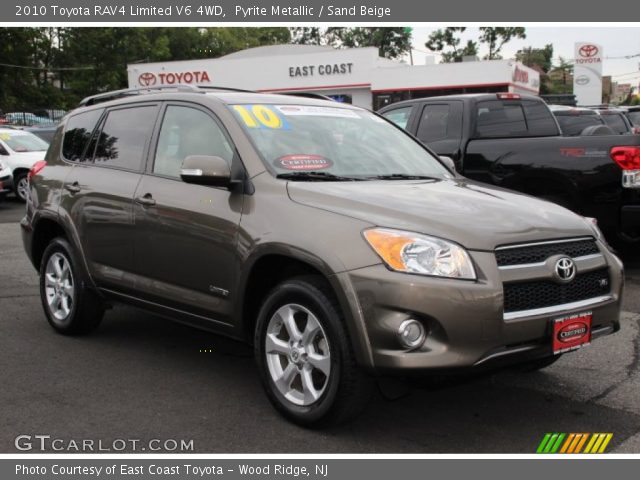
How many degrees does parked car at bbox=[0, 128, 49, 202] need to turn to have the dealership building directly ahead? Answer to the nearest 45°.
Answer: approximately 90° to its left

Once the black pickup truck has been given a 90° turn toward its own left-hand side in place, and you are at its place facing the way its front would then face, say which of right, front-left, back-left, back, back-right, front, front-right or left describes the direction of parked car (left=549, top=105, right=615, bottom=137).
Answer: back-right

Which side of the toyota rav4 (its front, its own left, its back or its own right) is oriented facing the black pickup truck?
left

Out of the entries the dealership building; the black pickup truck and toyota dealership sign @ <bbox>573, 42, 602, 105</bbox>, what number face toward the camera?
2

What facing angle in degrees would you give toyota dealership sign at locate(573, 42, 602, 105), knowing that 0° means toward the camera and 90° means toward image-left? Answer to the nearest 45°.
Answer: approximately 0°

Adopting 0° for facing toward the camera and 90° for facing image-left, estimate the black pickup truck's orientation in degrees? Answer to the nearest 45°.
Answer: approximately 135°

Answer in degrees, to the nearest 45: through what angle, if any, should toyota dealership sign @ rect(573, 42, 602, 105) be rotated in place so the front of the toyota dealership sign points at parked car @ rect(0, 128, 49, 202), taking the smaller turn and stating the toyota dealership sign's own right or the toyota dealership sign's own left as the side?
approximately 45° to the toyota dealership sign's own right

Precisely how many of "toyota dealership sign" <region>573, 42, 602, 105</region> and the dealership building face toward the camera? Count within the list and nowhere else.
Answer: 2

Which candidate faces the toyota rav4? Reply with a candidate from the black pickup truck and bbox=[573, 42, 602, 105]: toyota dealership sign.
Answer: the toyota dealership sign

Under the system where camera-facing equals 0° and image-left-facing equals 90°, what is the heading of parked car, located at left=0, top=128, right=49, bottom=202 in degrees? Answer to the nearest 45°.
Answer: approximately 315°

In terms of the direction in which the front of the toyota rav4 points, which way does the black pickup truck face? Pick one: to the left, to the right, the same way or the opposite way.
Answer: the opposite way

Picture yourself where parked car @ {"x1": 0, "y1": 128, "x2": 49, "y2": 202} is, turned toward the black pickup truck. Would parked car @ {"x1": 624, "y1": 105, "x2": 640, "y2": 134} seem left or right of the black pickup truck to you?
left

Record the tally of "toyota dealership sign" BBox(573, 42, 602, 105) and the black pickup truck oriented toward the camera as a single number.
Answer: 1

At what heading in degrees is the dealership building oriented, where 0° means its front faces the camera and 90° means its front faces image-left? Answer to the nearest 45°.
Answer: approximately 0°
